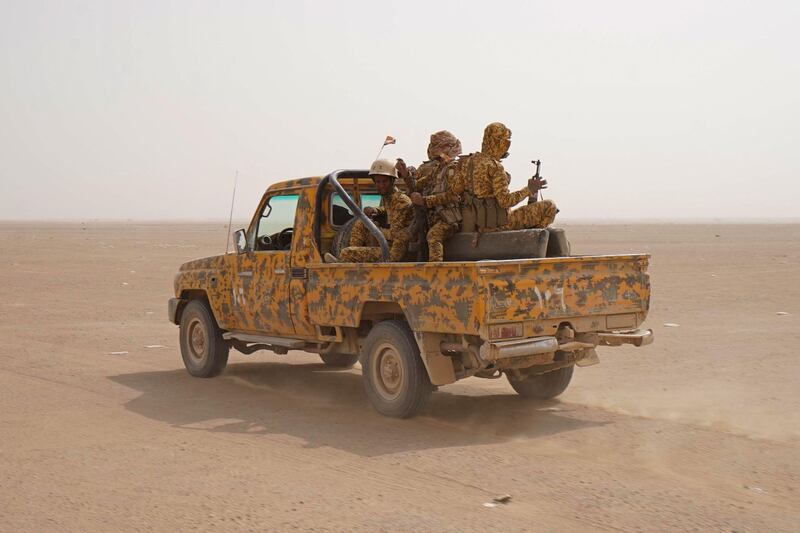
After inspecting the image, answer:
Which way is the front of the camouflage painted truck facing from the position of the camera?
facing away from the viewer and to the left of the viewer

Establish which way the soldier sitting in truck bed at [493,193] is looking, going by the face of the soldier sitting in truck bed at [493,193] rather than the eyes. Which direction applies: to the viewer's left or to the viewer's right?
to the viewer's right
